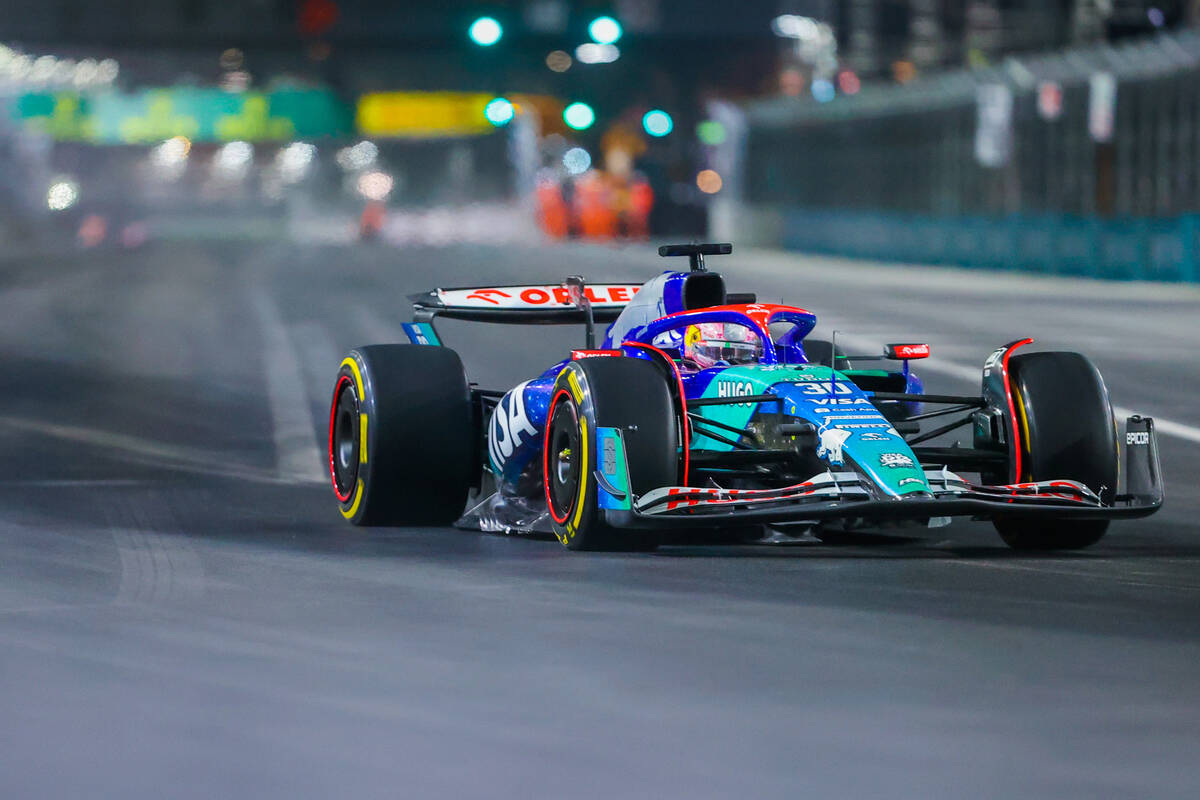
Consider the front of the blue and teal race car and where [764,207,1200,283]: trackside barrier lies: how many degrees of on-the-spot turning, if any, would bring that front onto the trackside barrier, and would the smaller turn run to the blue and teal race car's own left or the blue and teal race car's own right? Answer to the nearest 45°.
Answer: approximately 135° to the blue and teal race car's own left

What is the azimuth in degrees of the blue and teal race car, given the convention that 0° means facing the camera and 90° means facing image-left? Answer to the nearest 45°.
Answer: approximately 315°
